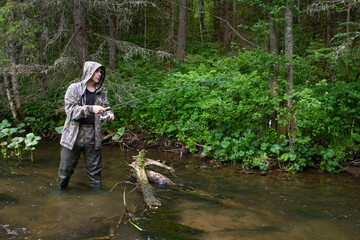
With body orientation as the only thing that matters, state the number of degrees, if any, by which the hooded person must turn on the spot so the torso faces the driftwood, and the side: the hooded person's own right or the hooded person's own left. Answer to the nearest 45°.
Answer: approximately 45° to the hooded person's own left

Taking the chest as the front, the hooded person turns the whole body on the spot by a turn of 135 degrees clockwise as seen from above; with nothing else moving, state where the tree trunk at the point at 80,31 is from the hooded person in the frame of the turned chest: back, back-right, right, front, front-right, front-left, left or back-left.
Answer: right

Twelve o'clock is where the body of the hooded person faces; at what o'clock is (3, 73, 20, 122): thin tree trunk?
The thin tree trunk is roughly at 7 o'clock from the hooded person.

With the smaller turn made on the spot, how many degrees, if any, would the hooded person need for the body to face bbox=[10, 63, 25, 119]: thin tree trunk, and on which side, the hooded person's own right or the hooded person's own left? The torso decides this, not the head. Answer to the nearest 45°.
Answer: approximately 135° to the hooded person's own left

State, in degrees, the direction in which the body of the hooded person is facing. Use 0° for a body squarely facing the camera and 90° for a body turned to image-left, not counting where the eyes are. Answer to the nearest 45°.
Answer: approximately 315°

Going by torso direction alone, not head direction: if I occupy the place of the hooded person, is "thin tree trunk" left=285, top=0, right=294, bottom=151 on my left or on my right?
on my left

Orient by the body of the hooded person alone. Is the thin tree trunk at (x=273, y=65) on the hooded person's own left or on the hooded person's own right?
on the hooded person's own left

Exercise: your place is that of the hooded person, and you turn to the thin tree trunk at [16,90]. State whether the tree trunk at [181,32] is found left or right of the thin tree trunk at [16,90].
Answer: right
